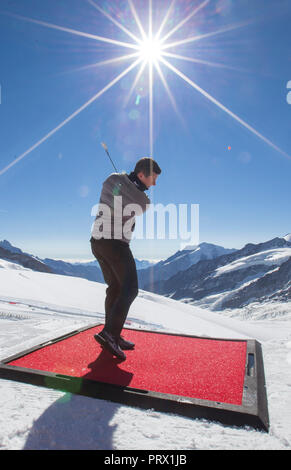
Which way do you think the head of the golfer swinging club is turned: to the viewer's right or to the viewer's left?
to the viewer's right

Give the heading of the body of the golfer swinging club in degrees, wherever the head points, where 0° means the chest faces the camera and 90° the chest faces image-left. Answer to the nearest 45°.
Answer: approximately 270°
